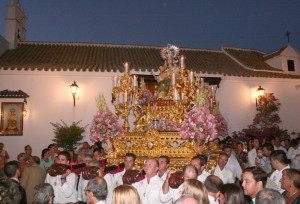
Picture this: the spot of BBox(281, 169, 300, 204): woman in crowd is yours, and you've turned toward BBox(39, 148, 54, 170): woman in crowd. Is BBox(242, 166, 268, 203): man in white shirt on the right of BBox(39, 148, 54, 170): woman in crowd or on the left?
left

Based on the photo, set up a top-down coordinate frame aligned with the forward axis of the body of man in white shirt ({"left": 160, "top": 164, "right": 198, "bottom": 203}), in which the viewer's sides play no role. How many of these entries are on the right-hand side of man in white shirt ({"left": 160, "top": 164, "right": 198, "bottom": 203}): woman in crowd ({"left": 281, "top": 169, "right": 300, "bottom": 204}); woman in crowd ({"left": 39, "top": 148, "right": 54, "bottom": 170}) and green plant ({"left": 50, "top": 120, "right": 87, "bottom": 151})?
2

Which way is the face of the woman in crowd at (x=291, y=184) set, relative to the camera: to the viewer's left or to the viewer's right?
to the viewer's left

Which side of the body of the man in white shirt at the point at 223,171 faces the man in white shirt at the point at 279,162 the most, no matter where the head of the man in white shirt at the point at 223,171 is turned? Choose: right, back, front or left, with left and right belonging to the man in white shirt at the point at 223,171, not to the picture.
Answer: left
